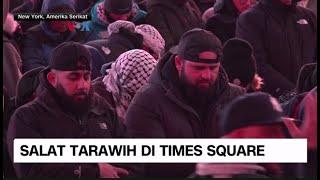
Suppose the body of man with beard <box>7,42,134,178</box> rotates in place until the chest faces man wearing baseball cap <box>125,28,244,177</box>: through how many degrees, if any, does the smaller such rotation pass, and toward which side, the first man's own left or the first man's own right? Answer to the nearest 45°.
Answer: approximately 45° to the first man's own left

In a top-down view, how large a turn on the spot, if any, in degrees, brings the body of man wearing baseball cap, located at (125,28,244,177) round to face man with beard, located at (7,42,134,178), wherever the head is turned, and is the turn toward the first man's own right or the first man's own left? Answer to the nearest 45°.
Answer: approximately 135° to the first man's own right

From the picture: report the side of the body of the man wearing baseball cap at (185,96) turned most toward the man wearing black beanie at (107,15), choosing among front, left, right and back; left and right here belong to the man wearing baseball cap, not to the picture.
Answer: back

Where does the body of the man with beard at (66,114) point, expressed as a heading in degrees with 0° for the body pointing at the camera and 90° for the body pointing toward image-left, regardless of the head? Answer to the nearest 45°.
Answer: approximately 315°
